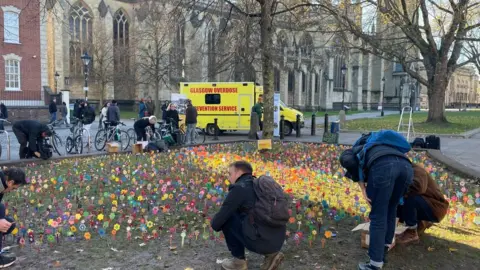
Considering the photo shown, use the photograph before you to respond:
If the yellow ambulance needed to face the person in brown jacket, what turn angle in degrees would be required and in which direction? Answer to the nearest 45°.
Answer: approximately 90° to its right

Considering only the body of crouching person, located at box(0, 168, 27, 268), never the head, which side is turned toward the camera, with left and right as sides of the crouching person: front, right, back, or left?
right

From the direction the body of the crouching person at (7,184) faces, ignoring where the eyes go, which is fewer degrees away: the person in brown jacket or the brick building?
the person in brown jacket

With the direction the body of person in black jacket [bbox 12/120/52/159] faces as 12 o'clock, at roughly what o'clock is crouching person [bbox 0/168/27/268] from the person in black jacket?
The crouching person is roughly at 3 o'clock from the person in black jacket.

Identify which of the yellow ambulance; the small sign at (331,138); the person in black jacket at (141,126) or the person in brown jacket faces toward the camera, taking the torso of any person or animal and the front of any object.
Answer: the small sign

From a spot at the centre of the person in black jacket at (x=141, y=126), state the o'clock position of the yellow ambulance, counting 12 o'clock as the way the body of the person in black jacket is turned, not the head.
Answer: The yellow ambulance is roughly at 10 o'clock from the person in black jacket.

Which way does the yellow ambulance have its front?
to the viewer's right

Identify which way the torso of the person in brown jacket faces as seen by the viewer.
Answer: to the viewer's left

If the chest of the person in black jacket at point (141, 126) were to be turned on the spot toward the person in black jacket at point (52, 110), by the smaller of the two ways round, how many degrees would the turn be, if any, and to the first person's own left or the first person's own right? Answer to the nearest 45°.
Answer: approximately 90° to the first person's own left
